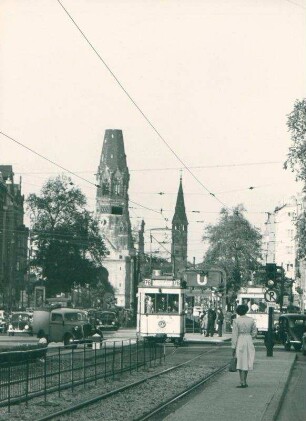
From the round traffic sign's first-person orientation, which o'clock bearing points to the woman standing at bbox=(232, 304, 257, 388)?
The woman standing is roughly at 12 o'clock from the round traffic sign.

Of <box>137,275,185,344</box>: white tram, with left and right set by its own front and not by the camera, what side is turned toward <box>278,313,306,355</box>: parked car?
left

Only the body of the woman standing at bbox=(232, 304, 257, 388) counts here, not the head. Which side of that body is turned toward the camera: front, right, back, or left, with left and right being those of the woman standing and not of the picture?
back

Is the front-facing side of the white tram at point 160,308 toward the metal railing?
yes

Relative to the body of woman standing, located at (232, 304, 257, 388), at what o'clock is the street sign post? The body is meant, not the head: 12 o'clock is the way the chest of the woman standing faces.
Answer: The street sign post is roughly at 12 o'clock from the woman standing.

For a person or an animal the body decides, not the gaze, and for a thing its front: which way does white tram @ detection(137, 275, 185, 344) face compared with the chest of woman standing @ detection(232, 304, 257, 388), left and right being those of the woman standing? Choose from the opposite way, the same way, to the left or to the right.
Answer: the opposite way

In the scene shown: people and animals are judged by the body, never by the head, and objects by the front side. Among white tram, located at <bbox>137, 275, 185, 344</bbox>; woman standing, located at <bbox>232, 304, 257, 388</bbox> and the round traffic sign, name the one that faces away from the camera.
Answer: the woman standing

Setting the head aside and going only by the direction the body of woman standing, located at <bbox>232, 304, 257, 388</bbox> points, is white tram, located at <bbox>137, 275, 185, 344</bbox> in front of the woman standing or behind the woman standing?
in front

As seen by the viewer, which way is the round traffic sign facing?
toward the camera

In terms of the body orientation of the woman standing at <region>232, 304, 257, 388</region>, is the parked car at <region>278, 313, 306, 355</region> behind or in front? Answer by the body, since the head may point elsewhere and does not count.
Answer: in front

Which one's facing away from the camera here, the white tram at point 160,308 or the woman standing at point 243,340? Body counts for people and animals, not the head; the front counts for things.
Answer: the woman standing

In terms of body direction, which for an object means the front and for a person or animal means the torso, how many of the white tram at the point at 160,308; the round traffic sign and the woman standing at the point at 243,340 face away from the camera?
1

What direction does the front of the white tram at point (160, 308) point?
toward the camera
